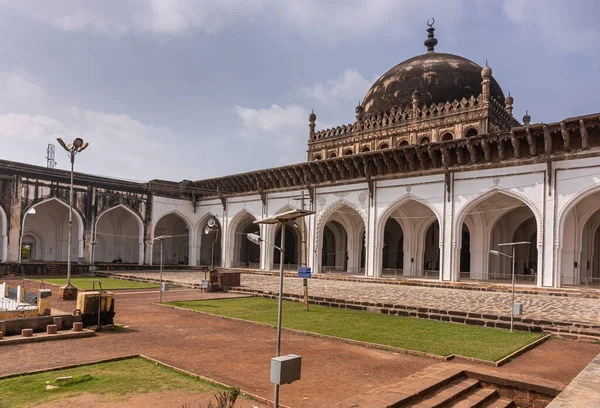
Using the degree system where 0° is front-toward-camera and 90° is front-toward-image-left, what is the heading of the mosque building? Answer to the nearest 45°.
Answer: approximately 45°

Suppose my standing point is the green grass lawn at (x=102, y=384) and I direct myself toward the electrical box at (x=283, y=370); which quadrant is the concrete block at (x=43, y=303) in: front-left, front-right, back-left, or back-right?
back-left

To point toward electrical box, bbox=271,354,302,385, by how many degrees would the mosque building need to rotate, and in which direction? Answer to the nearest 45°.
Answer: approximately 45° to its left
